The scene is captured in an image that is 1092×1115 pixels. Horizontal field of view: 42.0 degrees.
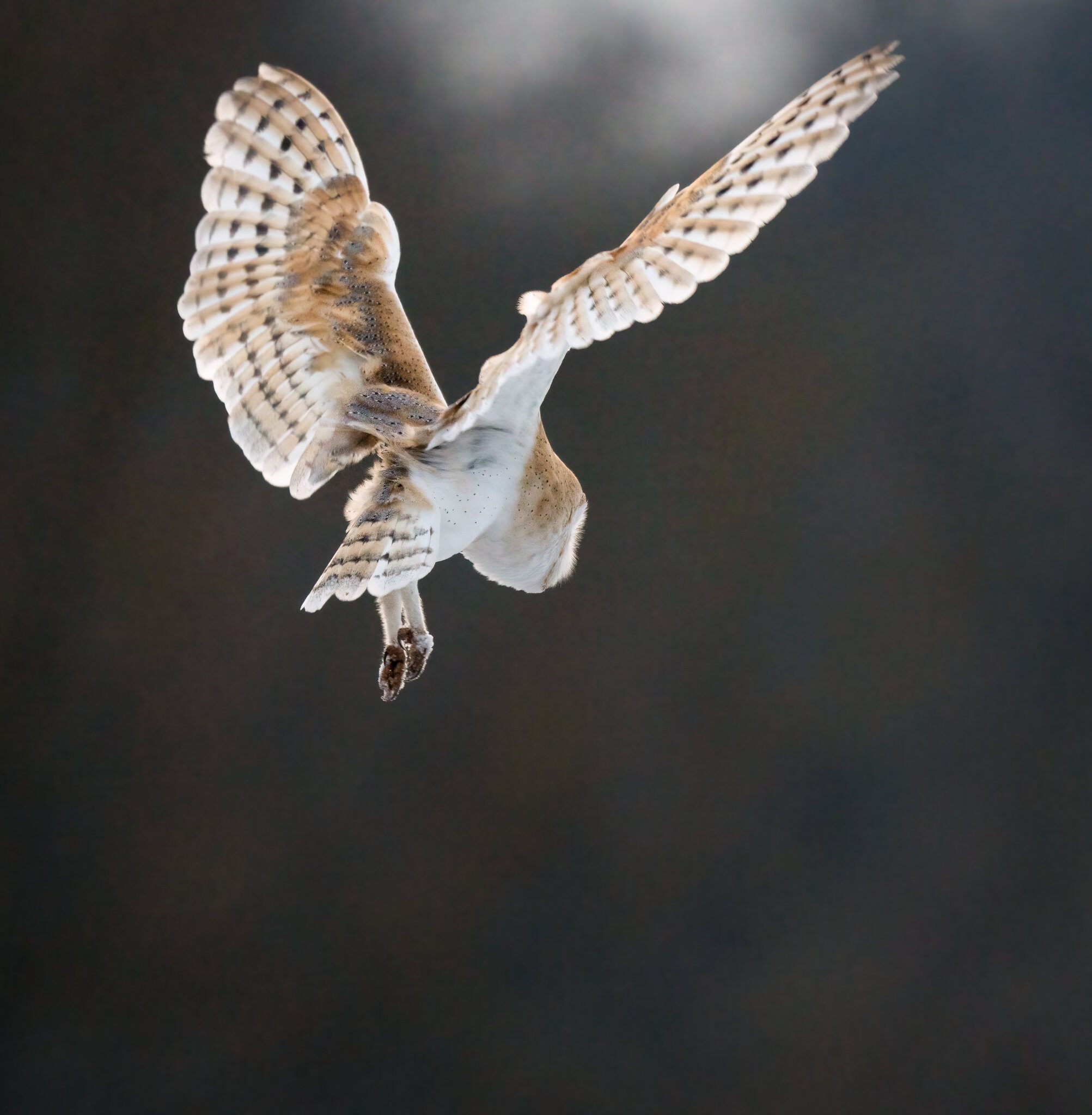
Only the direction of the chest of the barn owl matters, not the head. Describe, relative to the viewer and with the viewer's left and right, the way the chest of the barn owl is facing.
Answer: facing away from the viewer and to the right of the viewer
